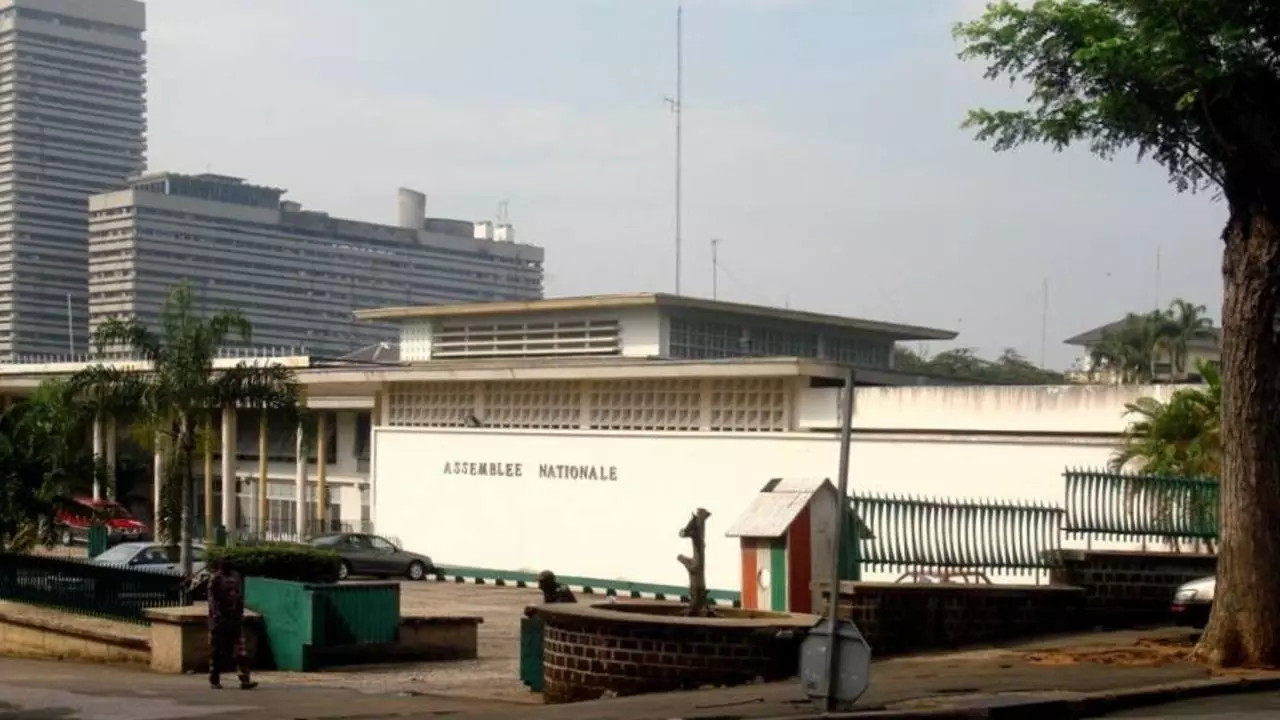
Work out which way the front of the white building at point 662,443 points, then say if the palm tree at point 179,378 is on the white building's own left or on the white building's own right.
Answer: on the white building's own right

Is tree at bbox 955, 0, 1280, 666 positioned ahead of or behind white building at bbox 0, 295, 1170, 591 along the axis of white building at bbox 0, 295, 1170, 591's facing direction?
ahead

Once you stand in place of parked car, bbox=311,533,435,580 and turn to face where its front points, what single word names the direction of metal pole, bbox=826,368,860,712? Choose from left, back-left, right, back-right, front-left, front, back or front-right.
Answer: right

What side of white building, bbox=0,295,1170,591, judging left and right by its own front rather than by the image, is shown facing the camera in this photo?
front

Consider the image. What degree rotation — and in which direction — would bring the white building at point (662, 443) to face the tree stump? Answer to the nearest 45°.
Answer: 0° — it already faces it

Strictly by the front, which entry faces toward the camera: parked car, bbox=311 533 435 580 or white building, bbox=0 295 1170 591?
the white building

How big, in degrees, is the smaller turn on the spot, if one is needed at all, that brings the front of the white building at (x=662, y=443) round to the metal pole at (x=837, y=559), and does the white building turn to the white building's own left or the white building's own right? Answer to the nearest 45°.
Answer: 0° — it already faces it

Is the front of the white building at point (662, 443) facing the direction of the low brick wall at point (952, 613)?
yes

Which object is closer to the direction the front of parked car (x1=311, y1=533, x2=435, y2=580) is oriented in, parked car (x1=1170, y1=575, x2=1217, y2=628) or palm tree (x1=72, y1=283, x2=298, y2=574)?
the parked car

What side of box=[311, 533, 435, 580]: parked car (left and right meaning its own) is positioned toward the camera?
right

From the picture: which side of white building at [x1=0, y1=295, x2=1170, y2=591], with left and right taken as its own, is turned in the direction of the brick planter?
front

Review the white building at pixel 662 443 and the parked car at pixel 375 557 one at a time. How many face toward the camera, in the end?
1

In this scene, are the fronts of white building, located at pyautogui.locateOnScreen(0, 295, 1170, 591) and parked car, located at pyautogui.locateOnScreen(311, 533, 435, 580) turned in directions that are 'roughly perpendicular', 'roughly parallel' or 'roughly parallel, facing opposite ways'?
roughly perpendicular

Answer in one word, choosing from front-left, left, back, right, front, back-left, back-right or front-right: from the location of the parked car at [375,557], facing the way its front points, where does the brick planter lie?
right

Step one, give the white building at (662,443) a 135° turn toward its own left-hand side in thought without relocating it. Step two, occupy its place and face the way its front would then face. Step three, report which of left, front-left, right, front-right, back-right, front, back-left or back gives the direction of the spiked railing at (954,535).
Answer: back-right
